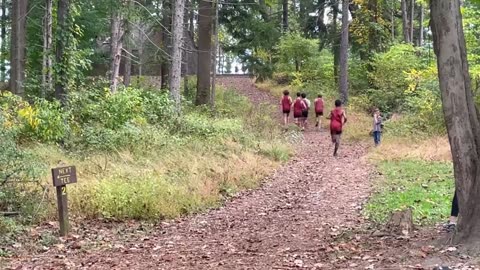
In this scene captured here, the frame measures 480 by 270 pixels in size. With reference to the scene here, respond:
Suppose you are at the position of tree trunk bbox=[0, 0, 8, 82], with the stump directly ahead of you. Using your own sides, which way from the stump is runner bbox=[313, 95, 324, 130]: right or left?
left

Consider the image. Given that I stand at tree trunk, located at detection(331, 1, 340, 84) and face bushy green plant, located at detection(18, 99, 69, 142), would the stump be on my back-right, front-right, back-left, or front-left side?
front-left

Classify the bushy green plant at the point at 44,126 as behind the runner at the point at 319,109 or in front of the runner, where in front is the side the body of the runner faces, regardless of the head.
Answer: behind

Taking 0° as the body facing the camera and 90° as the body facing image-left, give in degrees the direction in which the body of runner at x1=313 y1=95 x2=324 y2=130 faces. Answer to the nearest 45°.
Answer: approximately 180°

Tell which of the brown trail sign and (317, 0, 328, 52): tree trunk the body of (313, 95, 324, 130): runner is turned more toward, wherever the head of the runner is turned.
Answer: the tree trunk

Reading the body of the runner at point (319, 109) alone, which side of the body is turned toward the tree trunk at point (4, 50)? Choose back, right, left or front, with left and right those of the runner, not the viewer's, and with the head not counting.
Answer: left

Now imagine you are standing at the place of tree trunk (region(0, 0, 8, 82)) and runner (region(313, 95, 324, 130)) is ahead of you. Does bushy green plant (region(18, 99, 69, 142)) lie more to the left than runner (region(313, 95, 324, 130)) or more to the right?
right

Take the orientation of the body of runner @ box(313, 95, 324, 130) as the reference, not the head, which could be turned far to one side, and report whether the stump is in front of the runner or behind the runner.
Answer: behind

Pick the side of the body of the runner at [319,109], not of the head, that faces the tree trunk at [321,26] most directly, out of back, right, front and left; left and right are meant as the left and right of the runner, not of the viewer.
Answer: front

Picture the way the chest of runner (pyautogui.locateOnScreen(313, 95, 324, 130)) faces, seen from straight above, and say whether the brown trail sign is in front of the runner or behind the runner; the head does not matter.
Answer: behind

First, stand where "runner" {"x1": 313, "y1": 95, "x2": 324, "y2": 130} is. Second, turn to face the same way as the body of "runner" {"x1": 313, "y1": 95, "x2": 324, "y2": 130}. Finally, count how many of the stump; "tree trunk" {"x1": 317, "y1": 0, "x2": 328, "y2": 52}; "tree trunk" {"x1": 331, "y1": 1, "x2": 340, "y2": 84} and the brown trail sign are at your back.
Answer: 2

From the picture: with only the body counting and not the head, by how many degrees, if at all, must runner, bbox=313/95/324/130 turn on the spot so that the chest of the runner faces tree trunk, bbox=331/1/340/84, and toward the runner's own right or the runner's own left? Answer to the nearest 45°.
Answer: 0° — they already face it
